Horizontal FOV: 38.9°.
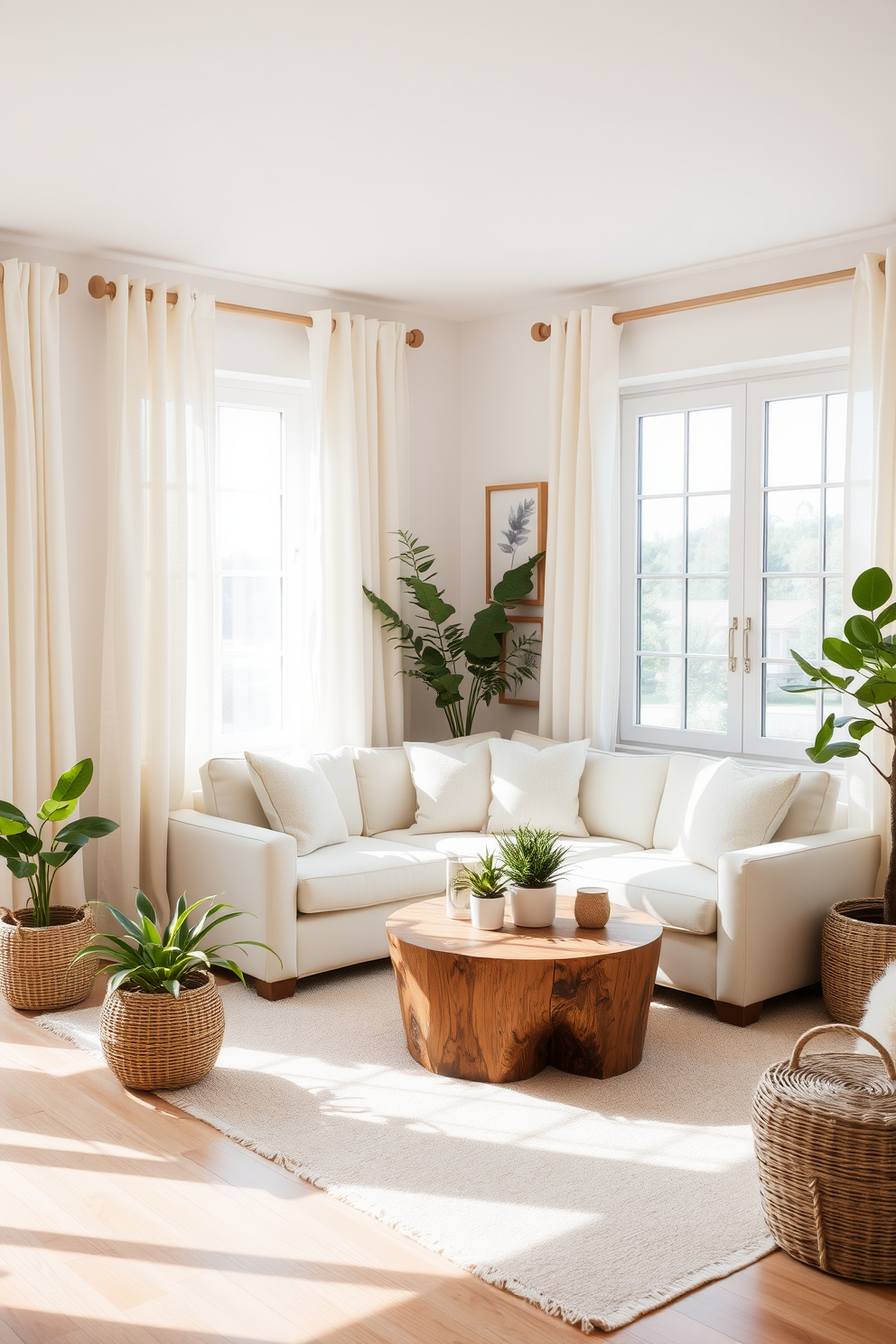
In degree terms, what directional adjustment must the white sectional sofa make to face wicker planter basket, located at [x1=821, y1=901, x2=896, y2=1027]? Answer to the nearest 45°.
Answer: approximately 45° to its left

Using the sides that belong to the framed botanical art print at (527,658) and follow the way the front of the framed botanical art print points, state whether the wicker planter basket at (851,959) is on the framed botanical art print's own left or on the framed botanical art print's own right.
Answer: on the framed botanical art print's own left

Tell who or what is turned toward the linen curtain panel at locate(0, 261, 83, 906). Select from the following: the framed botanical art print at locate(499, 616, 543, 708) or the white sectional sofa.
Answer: the framed botanical art print

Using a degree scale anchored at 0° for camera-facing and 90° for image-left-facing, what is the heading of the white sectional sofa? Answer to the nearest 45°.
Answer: approximately 0°

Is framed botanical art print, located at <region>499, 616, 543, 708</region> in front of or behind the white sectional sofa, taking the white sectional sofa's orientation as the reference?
behind

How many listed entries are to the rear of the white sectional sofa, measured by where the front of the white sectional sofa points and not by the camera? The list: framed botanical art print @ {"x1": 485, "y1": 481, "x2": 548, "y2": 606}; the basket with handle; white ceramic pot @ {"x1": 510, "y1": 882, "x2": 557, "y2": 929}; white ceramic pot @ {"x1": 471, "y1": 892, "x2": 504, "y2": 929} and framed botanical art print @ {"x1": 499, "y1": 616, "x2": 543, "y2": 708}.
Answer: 2

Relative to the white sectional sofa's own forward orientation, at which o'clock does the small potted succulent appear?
The small potted succulent is roughly at 1 o'clock from the white sectional sofa.

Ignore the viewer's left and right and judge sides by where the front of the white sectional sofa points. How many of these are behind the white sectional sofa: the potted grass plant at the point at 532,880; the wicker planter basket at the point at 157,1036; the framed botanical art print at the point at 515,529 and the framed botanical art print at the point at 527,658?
2

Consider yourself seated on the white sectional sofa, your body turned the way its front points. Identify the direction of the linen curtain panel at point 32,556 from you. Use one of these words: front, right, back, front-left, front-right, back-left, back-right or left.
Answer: right

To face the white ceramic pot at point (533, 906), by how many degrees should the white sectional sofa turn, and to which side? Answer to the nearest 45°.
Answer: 0° — it already faces it

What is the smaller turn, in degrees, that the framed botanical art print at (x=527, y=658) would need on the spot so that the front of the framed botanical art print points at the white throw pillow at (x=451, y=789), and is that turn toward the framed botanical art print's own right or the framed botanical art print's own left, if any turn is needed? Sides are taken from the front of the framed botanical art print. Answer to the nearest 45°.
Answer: approximately 45° to the framed botanical art print's own left
